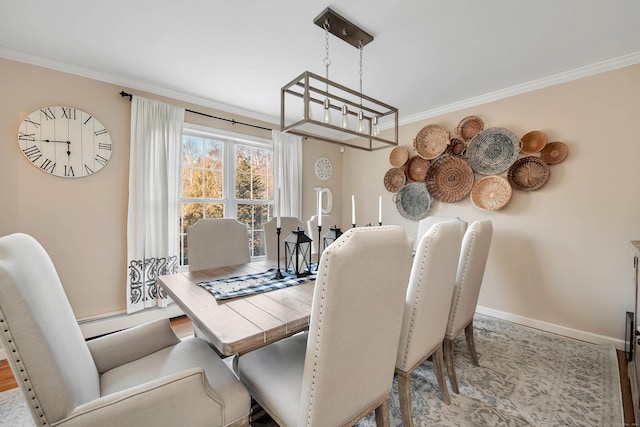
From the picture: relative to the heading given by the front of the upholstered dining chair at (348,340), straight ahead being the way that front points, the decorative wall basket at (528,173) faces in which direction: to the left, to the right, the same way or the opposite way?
to the left

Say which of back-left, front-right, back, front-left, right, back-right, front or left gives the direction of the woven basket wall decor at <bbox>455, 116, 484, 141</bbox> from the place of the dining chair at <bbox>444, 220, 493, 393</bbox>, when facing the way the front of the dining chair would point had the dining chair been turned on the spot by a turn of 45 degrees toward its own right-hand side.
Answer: front

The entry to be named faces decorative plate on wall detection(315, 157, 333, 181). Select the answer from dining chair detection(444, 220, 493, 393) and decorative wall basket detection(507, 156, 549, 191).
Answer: the dining chair

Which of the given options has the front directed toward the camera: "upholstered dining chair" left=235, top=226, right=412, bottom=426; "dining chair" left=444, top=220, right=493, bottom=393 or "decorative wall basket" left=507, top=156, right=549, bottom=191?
the decorative wall basket

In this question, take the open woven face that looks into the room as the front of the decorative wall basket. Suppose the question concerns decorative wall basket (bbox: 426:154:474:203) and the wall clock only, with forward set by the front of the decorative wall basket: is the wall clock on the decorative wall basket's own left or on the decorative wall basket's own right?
on the decorative wall basket's own right

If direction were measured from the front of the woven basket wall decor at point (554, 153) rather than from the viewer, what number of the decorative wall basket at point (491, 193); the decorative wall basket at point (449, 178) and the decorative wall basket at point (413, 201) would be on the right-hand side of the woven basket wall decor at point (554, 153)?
3

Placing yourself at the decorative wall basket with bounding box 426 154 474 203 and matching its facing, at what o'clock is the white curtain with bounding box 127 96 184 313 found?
The white curtain is roughly at 2 o'clock from the decorative wall basket.

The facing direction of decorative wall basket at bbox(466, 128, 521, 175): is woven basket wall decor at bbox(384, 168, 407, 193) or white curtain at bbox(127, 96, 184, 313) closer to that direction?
the white curtain

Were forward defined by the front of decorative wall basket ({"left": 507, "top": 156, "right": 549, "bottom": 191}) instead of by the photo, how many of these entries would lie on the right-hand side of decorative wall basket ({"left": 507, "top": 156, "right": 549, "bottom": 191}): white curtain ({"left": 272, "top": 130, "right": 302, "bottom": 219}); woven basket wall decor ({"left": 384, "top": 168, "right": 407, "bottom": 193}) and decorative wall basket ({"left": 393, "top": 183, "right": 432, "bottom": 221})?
3

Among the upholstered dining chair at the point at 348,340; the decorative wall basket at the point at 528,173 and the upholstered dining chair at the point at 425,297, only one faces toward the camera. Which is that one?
the decorative wall basket

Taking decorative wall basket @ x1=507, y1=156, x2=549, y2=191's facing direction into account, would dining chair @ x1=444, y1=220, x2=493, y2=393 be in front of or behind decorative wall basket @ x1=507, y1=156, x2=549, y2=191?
in front

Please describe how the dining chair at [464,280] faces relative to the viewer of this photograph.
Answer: facing away from the viewer and to the left of the viewer

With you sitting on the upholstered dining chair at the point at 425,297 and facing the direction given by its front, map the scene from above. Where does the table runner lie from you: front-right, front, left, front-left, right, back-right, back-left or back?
front-left

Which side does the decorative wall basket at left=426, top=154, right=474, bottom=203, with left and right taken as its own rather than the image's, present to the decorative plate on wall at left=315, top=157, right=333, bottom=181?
right

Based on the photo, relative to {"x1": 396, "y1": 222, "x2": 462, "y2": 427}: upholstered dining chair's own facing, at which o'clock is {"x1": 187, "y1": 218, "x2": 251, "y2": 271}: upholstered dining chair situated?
{"x1": 187, "y1": 218, "x2": 251, "y2": 271}: upholstered dining chair is roughly at 11 o'clock from {"x1": 396, "y1": 222, "x2": 462, "y2": 427}: upholstered dining chair.

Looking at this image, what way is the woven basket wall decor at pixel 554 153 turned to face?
toward the camera

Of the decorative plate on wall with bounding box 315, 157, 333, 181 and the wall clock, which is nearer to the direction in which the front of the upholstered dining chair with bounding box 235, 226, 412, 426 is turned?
the wall clock

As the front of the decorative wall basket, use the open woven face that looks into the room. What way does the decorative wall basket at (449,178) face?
toward the camera
